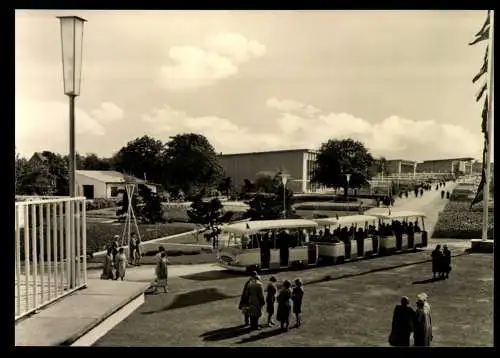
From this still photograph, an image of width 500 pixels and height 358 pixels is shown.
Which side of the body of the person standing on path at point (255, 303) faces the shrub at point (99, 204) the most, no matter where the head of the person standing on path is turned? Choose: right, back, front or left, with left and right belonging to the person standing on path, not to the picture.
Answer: front

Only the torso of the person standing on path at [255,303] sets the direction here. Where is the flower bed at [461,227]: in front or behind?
in front

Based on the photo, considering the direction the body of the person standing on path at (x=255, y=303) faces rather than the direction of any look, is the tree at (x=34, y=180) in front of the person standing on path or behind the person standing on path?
in front

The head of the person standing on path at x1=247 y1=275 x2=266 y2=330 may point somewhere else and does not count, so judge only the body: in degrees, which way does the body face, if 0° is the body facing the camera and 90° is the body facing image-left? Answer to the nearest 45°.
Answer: approximately 180°
